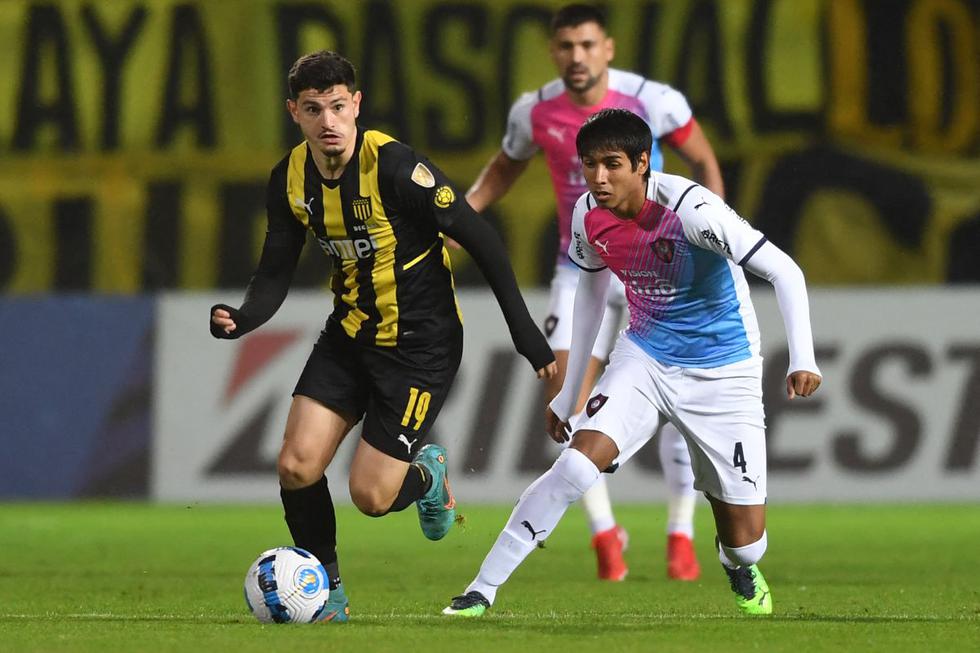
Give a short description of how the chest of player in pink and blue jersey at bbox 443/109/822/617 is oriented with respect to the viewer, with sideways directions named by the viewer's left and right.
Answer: facing the viewer and to the left of the viewer

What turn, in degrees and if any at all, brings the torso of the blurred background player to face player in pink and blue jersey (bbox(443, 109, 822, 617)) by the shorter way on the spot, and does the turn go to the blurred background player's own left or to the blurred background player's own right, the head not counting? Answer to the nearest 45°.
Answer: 0° — they already face them

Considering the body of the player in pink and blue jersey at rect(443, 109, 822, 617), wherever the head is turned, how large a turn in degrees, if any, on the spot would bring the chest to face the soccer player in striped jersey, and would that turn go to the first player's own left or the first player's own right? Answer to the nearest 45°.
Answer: approximately 45° to the first player's own right

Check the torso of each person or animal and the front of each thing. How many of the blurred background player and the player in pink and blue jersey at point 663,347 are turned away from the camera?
0

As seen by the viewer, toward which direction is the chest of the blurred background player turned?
toward the camera

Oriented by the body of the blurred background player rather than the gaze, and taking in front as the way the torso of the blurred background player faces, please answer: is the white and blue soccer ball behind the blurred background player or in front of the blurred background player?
in front

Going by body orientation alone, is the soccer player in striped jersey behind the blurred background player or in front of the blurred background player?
in front

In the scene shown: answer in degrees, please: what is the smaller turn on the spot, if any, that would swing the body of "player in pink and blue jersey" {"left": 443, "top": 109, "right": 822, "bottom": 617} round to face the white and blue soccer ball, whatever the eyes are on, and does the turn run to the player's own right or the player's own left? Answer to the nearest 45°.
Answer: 0° — they already face it

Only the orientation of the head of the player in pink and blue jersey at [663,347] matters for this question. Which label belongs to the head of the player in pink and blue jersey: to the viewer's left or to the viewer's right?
to the viewer's left

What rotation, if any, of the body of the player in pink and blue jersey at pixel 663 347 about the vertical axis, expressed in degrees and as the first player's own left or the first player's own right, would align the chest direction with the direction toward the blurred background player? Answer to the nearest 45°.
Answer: approximately 135° to the first player's own right
